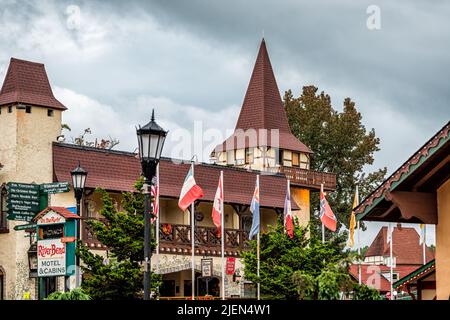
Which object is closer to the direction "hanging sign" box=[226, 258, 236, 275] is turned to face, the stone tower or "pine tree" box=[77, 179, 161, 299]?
the pine tree

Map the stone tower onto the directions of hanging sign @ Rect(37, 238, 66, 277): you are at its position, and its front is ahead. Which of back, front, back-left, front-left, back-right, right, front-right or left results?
back

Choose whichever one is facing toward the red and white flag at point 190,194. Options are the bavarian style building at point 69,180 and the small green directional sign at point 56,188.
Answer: the bavarian style building

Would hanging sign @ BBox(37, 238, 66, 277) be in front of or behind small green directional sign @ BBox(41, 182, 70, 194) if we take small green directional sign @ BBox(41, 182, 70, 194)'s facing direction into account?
in front

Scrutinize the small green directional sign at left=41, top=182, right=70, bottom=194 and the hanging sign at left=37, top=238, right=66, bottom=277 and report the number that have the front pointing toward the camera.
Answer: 2

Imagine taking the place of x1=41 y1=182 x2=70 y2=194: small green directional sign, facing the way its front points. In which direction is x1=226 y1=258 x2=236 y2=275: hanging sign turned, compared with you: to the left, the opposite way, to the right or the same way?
the same way

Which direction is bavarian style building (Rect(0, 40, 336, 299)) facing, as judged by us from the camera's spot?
facing the viewer and to the right of the viewer

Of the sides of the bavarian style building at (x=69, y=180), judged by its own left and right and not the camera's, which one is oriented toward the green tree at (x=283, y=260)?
left

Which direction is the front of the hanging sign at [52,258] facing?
toward the camera

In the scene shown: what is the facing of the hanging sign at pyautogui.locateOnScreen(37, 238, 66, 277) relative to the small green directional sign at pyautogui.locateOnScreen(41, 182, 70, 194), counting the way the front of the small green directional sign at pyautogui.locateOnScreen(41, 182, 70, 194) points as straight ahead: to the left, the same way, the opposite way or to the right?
the same way

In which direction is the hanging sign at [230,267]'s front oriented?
toward the camera

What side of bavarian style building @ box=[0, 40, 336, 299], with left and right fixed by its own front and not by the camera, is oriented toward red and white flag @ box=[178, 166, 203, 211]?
front
